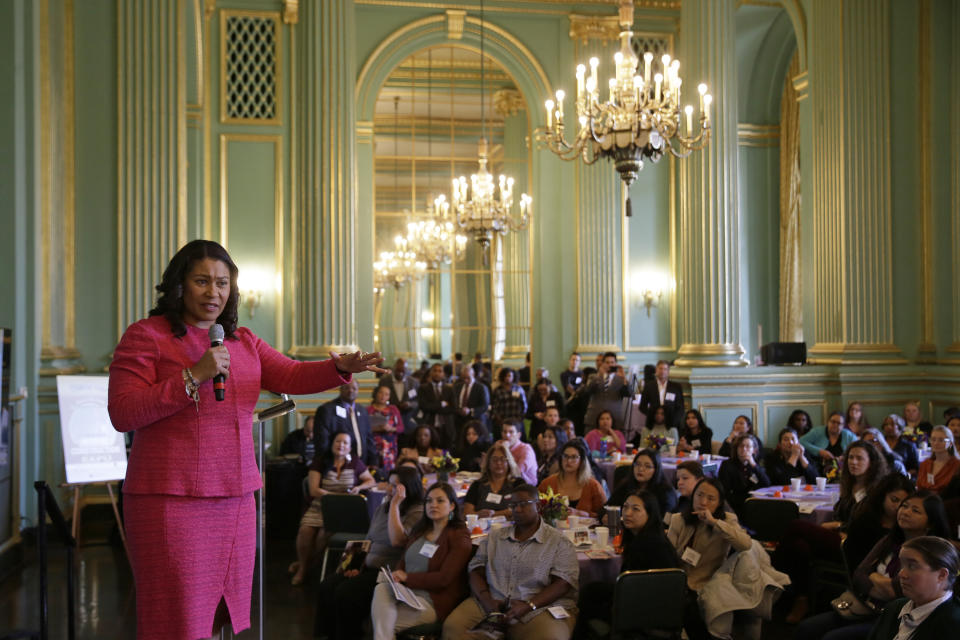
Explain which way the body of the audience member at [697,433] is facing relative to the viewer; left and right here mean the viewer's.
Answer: facing the viewer and to the left of the viewer

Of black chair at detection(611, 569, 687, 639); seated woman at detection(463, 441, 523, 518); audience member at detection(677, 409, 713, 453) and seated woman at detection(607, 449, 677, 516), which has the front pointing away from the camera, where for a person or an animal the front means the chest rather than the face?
the black chair

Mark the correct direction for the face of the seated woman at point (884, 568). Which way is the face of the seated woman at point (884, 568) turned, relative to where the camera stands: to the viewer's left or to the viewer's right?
to the viewer's left

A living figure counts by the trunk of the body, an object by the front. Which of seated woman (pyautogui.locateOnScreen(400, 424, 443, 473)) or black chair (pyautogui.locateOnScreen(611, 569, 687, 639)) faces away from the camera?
the black chair

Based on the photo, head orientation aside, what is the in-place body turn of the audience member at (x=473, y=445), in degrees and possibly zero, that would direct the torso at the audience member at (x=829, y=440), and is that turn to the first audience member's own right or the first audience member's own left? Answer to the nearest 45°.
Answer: approximately 90° to the first audience member's own left

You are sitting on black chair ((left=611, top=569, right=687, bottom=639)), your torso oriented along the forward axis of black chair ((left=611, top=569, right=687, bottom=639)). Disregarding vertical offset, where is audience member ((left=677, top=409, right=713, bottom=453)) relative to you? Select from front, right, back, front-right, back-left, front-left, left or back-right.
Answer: front

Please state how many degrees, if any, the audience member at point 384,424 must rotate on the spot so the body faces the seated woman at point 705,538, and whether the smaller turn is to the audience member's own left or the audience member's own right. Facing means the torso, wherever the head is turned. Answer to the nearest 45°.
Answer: approximately 45° to the audience member's own left

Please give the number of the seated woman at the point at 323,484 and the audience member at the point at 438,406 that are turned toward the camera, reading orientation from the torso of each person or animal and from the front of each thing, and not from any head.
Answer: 2

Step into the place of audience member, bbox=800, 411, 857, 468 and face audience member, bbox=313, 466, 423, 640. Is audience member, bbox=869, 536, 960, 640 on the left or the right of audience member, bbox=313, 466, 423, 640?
left

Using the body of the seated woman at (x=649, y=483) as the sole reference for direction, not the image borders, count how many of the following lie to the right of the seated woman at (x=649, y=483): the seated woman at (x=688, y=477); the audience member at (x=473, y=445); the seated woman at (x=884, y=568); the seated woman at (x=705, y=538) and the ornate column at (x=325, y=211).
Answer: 2

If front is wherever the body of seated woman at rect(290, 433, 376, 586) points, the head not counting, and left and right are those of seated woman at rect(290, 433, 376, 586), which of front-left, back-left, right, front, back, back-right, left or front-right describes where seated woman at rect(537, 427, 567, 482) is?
left

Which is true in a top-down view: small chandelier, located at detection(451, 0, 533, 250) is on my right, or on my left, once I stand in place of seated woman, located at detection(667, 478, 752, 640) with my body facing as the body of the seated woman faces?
on my right

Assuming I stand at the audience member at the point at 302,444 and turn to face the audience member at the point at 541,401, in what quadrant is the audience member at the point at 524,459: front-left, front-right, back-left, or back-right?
front-right

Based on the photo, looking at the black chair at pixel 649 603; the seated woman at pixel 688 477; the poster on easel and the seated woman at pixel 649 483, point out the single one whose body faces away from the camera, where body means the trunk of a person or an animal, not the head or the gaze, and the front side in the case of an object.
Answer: the black chair

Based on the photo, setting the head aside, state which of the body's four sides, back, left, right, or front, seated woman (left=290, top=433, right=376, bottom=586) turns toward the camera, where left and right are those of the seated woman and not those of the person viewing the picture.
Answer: front

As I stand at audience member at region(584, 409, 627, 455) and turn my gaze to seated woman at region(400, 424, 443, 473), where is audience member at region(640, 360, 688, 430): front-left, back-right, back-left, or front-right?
back-right
